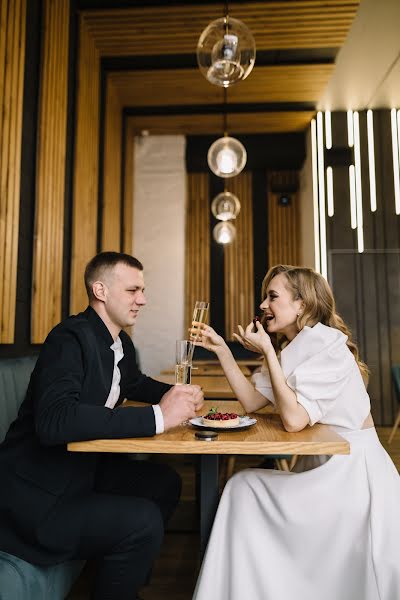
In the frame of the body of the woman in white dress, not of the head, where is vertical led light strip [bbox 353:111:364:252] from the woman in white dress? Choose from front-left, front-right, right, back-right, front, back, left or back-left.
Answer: right

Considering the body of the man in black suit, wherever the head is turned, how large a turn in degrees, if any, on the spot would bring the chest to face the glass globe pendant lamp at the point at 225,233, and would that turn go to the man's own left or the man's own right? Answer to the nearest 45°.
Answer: approximately 90° to the man's own left

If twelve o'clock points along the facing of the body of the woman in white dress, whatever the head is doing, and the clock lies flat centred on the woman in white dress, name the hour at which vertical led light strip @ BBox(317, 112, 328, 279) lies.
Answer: The vertical led light strip is roughly at 3 o'clock from the woman in white dress.

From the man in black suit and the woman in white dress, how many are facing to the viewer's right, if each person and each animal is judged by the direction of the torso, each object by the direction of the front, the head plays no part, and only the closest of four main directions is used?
1

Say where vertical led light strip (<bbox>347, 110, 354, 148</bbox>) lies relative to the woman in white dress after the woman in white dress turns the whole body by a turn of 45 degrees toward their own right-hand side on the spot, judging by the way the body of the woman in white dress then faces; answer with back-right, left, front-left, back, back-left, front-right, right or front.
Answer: front-right

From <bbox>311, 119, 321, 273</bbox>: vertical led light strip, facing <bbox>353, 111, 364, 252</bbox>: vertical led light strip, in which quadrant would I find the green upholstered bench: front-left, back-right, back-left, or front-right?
back-right

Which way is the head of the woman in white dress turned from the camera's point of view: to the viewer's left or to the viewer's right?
to the viewer's left

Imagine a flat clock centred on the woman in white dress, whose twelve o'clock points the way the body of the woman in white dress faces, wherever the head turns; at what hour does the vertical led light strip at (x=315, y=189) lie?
The vertical led light strip is roughly at 3 o'clock from the woman in white dress.

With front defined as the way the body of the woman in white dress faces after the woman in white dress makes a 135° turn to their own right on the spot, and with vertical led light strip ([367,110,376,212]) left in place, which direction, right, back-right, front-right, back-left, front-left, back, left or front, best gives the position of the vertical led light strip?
front-left

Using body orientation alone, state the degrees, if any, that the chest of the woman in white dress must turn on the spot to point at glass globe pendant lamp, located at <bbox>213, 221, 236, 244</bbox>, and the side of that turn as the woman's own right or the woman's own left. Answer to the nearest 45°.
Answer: approximately 90° to the woman's own right

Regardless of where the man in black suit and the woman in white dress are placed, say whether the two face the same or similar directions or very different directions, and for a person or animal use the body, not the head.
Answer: very different directions

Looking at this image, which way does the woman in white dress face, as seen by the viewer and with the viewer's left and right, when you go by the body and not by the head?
facing to the left of the viewer

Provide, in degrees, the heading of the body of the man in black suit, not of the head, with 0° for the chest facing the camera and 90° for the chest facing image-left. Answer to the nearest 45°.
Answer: approximately 270°

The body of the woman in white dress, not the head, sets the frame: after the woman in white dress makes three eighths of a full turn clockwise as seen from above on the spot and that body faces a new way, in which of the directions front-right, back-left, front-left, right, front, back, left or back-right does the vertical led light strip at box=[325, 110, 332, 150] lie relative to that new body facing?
front-left
